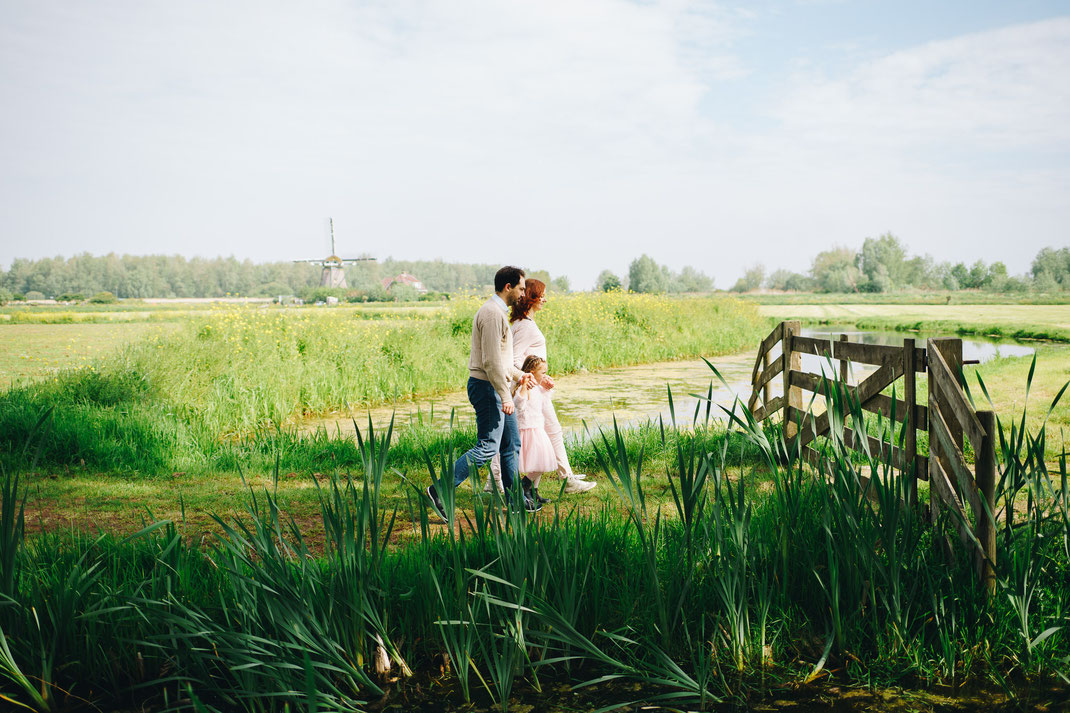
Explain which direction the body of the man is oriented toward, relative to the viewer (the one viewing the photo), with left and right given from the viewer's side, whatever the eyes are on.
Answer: facing to the right of the viewer

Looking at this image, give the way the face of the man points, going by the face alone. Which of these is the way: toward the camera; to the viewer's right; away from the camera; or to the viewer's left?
to the viewer's right

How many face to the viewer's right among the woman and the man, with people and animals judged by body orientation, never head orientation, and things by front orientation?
2

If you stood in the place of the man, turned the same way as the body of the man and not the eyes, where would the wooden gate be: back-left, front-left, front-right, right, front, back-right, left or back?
front-right

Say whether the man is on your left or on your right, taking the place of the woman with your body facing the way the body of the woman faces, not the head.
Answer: on your right

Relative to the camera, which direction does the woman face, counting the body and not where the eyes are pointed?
to the viewer's right
